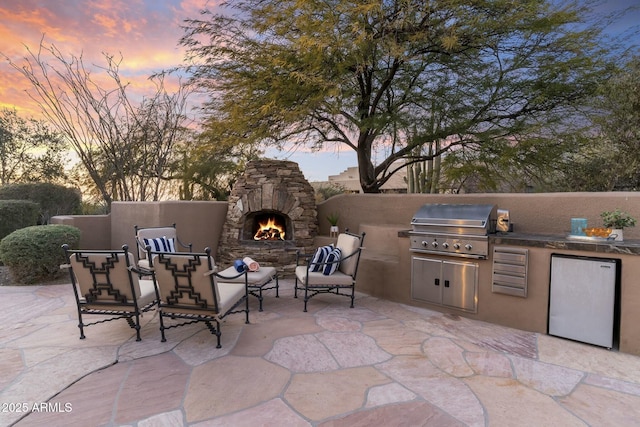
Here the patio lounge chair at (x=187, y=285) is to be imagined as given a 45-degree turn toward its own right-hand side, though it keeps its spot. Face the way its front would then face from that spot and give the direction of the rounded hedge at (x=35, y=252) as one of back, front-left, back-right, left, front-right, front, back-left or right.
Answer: back-left

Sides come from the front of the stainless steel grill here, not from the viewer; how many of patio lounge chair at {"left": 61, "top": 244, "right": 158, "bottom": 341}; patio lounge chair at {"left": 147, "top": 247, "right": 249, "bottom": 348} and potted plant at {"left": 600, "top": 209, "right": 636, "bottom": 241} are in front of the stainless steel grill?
2

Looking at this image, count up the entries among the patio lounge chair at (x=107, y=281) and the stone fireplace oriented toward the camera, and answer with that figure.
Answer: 1

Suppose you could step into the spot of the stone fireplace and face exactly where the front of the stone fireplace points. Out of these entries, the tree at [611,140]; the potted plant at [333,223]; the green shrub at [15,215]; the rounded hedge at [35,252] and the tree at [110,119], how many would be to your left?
2

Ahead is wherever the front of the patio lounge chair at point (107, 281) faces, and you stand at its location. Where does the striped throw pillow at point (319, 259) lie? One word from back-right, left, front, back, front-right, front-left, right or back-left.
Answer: front-right

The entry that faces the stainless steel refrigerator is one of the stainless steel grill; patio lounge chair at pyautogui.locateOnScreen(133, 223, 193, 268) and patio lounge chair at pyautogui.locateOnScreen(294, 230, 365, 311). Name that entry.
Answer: patio lounge chair at pyautogui.locateOnScreen(133, 223, 193, 268)

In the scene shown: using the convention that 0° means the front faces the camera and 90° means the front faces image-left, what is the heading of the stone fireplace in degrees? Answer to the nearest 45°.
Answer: approximately 0°

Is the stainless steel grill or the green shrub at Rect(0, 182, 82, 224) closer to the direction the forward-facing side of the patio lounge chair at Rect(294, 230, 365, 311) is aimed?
the green shrub

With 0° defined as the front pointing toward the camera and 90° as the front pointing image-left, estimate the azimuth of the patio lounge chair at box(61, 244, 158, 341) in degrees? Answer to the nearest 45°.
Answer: approximately 225°
